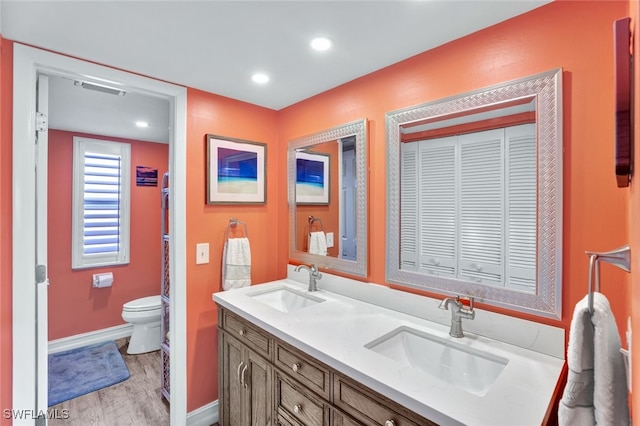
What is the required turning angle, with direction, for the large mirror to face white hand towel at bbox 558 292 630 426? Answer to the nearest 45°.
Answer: approximately 45° to its left

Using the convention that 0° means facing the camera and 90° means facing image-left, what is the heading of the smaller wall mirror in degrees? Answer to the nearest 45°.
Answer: approximately 45°

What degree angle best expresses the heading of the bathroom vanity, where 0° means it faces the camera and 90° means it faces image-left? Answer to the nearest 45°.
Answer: approximately 45°

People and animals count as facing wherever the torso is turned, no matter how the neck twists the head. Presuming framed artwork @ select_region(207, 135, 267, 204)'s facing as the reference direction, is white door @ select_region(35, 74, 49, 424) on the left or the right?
on its right

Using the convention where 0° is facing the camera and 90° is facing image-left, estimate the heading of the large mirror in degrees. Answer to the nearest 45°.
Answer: approximately 45°

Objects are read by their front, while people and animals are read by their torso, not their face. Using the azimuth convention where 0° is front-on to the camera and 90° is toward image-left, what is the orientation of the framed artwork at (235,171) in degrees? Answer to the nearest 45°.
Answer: approximately 315°

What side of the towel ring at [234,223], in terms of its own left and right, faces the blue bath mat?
back

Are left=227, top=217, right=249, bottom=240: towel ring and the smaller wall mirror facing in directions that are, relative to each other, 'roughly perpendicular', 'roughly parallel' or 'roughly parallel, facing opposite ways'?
roughly perpendicular

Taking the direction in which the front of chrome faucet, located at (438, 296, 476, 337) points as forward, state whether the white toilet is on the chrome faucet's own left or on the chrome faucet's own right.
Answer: on the chrome faucet's own right
